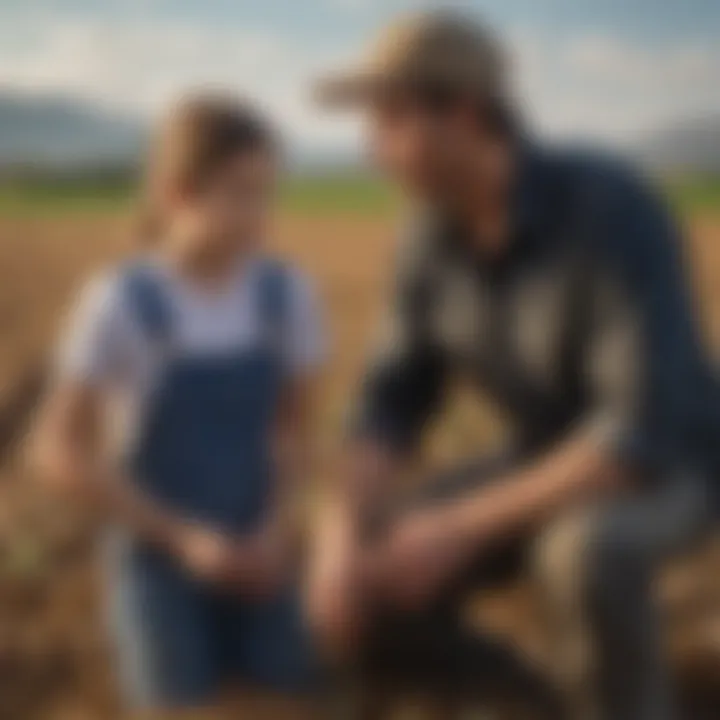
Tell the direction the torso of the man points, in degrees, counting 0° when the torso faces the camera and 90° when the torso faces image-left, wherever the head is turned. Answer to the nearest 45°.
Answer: approximately 45°

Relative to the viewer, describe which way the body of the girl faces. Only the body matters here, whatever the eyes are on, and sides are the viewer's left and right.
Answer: facing the viewer and to the right of the viewer

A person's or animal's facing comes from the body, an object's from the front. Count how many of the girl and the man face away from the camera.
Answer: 0

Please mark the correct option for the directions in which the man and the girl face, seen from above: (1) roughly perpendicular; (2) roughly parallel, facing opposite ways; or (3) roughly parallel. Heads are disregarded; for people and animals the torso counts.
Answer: roughly perpendicular
